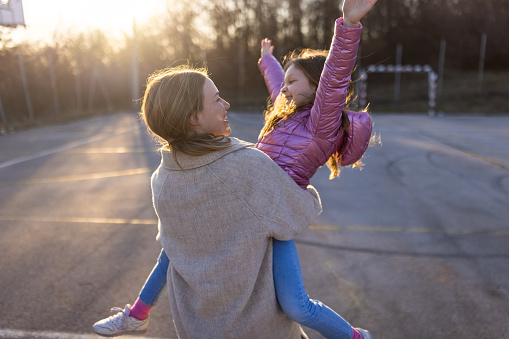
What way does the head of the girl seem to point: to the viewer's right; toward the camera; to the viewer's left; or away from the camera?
to the viewer's left

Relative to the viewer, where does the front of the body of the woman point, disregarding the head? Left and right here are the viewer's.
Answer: facing away from the viewer and to the right of the viewer

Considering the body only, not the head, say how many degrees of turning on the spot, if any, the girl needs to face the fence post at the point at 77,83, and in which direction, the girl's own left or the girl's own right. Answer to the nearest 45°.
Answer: approximately 135° to the girl's own right

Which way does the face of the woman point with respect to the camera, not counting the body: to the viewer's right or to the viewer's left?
to the viewer's right

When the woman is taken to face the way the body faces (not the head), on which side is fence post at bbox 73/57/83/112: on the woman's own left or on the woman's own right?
on the woman's own left

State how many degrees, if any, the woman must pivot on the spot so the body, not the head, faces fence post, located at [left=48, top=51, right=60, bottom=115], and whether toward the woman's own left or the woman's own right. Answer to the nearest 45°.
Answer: approximately 45° to the woman's own left
